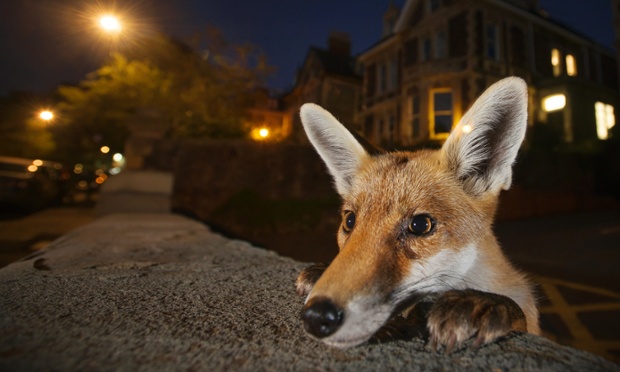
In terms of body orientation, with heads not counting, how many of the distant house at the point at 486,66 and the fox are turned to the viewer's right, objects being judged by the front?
0

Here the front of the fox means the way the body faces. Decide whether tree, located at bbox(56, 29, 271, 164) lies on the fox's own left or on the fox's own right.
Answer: on the fox's own right

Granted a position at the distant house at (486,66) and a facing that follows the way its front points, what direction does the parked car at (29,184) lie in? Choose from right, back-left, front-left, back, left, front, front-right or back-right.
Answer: front

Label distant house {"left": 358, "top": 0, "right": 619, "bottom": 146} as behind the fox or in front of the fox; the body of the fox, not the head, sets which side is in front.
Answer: behind

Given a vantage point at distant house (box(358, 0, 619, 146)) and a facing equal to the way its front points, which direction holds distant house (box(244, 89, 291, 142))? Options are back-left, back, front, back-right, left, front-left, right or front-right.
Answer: right

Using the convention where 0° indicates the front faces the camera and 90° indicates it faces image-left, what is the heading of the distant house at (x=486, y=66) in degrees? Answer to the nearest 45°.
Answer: approximately 45°

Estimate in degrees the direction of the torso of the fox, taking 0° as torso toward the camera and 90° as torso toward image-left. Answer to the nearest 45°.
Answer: approximately 45°

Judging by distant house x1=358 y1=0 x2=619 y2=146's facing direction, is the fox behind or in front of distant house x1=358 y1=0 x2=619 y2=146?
in front

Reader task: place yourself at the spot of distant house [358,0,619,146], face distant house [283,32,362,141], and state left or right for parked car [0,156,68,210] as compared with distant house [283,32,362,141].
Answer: left

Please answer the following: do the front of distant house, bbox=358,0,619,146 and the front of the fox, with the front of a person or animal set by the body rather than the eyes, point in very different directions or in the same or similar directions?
same or similar directions
